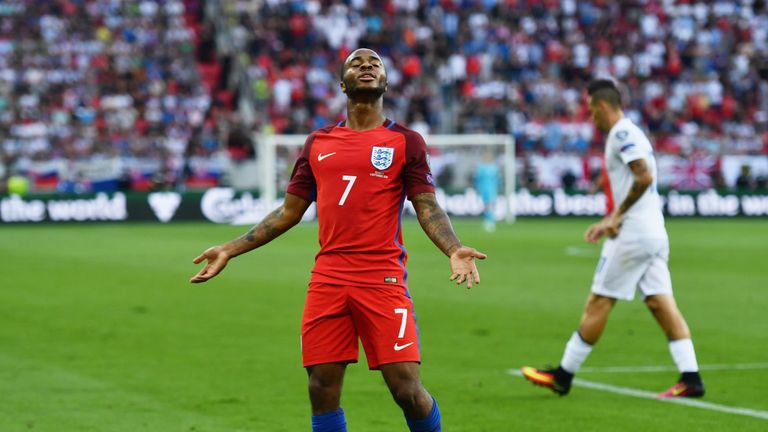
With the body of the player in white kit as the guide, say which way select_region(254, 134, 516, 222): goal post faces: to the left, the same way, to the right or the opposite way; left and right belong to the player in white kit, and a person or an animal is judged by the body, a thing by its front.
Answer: to the left

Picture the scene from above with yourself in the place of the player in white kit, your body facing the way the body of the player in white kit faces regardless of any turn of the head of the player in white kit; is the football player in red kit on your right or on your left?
on your left

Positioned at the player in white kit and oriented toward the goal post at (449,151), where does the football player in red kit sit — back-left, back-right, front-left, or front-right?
back-left

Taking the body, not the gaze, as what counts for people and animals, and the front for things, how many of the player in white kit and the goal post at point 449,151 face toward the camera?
1

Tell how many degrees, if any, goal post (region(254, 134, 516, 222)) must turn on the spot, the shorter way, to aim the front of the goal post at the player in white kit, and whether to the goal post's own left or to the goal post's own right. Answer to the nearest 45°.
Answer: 0° — it already faces them

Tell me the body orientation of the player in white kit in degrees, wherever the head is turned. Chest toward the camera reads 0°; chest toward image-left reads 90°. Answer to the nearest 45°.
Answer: approximately 90°

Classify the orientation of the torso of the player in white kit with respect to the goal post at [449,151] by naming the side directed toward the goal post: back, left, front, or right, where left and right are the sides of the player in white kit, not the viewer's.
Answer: right

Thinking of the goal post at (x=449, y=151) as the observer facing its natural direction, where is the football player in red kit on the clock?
The football player in red kit is roughly at 12 o'clock from the goal post.
